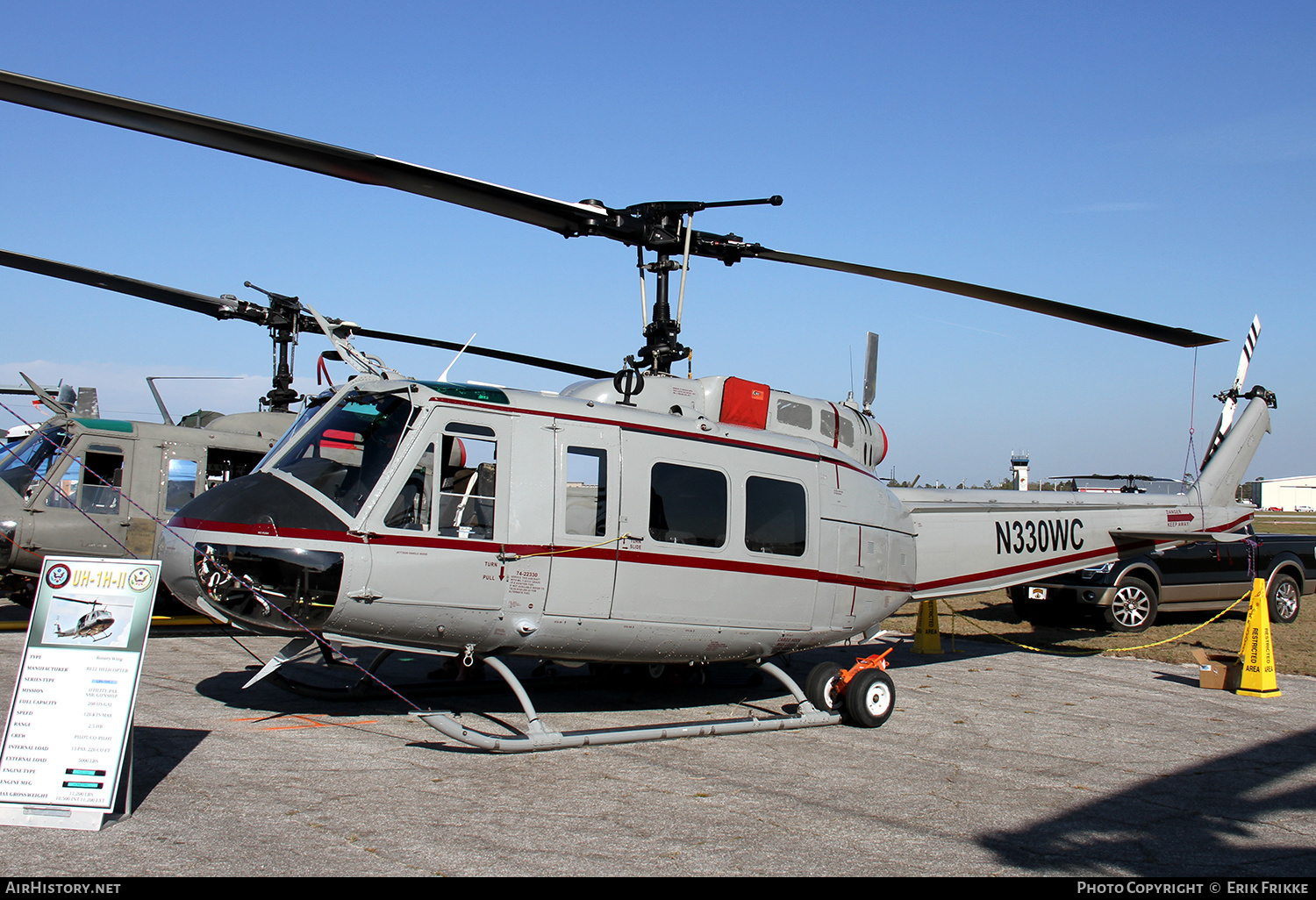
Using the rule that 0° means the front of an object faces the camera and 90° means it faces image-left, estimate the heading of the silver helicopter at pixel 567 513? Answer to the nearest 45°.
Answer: approximately 45°

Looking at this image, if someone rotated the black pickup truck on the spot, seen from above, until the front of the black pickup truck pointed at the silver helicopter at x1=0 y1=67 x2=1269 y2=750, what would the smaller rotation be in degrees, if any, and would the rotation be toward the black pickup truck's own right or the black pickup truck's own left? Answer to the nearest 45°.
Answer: approximately 45° to the black pickup truck's own left

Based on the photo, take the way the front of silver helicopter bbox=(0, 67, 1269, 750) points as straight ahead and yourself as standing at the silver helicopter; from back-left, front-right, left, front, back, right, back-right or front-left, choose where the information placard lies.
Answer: front

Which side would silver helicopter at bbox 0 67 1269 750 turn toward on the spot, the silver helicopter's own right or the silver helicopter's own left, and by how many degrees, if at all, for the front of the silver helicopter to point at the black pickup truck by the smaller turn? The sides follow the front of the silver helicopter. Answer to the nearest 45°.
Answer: approximately 180°

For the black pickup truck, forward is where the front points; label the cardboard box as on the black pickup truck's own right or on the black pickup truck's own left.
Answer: on the black pickup truck's own left

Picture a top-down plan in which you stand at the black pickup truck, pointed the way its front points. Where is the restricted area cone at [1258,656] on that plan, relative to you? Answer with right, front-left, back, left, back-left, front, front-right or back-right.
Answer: front-left

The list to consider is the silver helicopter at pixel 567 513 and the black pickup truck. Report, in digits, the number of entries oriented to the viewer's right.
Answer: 0

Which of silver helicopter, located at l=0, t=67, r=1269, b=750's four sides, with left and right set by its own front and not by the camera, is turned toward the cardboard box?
back

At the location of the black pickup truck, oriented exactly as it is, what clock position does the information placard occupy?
The information placard is roughly at 11 o'clock from the black pickup truck.

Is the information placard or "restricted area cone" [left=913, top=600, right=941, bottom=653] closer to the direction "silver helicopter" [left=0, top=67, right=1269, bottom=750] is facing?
the information placard

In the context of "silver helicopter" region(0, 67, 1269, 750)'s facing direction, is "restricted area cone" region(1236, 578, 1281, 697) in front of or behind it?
behind

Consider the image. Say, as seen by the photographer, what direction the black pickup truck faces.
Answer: facing the viewer and to the left of the viewer

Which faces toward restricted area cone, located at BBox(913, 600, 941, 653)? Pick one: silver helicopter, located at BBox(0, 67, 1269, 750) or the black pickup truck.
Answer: the black pickup truck

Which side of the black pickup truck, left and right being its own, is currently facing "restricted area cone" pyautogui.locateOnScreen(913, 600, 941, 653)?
front
